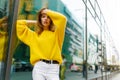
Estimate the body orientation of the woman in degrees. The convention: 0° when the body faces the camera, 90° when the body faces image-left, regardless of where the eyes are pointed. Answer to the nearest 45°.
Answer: approximately 0°
